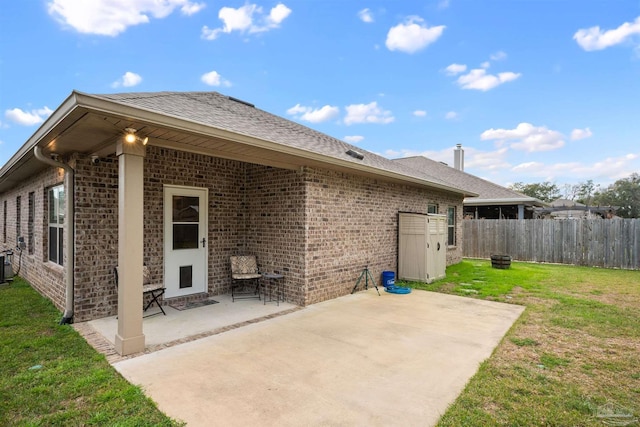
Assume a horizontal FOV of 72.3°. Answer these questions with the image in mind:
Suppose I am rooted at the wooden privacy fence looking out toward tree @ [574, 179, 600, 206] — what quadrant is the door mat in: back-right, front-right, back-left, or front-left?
back-left

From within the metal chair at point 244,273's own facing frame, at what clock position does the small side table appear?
The small side table is roughly at 10 o'clock from the metal chair.

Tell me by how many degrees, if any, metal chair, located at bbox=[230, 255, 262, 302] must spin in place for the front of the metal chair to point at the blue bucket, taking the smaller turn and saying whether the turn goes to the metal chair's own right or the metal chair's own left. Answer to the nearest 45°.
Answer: approximately 90° to the metal chair's own left

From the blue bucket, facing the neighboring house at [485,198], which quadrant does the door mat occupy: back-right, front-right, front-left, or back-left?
back-left

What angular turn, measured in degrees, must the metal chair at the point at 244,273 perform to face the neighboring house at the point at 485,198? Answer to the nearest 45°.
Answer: approximately 135° to its left

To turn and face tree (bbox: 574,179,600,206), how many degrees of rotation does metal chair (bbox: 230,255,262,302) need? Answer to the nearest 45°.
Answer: approximately 135° to its left

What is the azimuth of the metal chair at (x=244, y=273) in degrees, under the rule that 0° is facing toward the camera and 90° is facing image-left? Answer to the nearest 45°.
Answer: approximately 0°

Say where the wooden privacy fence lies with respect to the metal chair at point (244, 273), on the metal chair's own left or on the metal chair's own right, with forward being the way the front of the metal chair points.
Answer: on the metal chair's own left

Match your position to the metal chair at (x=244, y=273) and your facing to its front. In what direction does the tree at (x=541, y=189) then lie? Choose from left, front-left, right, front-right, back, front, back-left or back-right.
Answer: back-left

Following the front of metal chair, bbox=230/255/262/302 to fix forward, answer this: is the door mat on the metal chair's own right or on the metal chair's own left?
on the metal chair's own right
